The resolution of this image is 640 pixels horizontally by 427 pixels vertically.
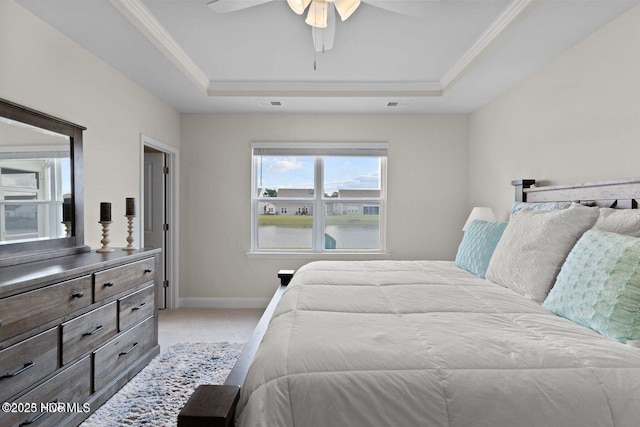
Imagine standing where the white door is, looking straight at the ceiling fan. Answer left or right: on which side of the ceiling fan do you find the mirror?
right

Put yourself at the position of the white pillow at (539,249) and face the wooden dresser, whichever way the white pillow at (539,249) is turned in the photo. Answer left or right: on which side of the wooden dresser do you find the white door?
right

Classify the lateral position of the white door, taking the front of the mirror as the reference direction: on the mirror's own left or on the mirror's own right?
on the mirror's own left

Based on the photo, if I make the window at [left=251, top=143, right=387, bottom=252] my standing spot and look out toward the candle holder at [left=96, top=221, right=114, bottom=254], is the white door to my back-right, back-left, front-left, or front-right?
front-right

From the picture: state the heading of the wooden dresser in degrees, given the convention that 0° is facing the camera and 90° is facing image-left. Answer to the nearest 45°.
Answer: approximately 315°

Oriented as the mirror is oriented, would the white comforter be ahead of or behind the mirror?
ahead

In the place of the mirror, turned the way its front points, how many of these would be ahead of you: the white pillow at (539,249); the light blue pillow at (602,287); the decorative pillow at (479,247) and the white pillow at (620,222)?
4

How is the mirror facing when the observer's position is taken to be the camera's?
facing the viewer and to the right of the viewer

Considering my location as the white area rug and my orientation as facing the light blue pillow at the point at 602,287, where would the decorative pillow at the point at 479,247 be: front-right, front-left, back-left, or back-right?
front-left

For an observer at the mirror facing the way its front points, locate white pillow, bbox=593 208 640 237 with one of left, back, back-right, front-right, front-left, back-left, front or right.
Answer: front

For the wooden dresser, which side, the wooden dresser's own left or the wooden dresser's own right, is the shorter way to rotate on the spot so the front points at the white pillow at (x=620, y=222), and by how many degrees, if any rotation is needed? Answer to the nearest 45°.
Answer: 0° — it already faces it

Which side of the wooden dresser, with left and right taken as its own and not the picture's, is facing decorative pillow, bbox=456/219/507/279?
front

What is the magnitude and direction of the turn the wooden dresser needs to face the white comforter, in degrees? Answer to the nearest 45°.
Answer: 0° — it already faces it

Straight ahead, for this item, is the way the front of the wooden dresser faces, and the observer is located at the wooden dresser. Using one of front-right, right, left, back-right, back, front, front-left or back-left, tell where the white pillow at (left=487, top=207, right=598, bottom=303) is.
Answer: front
